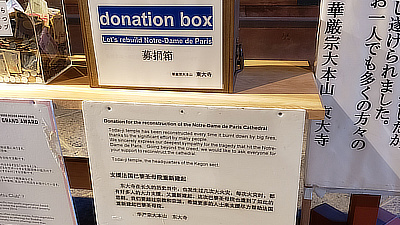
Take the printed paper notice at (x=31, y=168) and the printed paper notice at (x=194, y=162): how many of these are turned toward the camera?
2

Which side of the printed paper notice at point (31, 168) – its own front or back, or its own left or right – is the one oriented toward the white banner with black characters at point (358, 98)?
left

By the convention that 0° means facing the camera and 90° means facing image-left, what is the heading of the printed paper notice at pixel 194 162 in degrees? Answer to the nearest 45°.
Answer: approximately 0°

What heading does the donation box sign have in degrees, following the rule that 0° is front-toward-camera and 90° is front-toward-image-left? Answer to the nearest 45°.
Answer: approximately 0°
